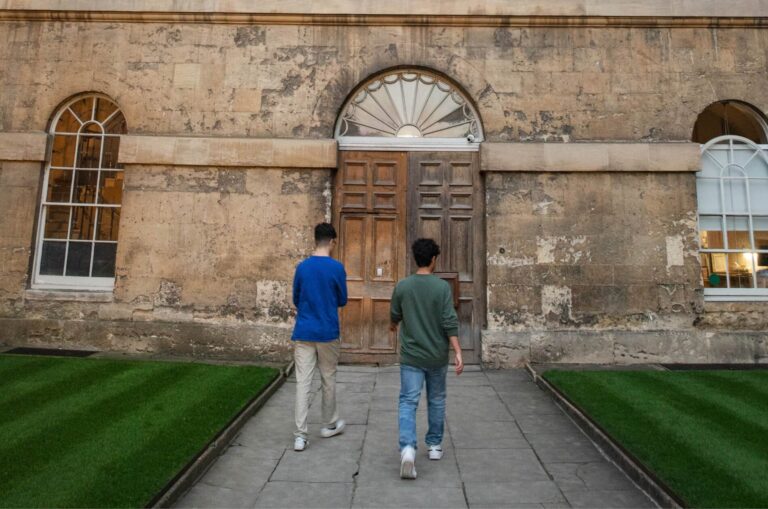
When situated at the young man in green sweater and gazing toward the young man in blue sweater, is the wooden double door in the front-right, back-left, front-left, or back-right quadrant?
front-right

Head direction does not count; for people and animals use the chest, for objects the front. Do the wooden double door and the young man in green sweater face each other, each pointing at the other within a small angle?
yes

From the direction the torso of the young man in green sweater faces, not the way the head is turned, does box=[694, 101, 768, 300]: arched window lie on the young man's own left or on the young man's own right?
on the young man's own right

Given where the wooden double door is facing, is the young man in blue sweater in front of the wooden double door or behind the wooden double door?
in front

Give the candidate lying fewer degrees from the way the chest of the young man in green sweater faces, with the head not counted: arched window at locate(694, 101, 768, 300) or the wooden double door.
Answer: the wooden double door

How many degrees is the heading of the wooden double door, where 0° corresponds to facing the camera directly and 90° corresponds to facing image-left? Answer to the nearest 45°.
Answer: approximately 0°

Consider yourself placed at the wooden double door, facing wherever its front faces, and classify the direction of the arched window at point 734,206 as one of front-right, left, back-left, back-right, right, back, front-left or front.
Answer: left

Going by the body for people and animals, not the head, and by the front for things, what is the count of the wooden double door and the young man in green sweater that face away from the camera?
1

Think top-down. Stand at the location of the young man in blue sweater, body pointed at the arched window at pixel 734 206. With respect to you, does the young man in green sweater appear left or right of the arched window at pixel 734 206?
right

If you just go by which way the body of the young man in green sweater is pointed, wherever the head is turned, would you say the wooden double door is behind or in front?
in front

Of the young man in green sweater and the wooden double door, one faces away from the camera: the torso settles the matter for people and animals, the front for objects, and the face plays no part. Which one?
the young man in green sweater

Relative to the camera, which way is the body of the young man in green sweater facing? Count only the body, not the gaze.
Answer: away from the camera

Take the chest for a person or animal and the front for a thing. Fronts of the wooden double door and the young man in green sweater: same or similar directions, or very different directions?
very different directions

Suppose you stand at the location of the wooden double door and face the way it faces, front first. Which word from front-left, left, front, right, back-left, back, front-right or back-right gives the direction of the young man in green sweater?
front
